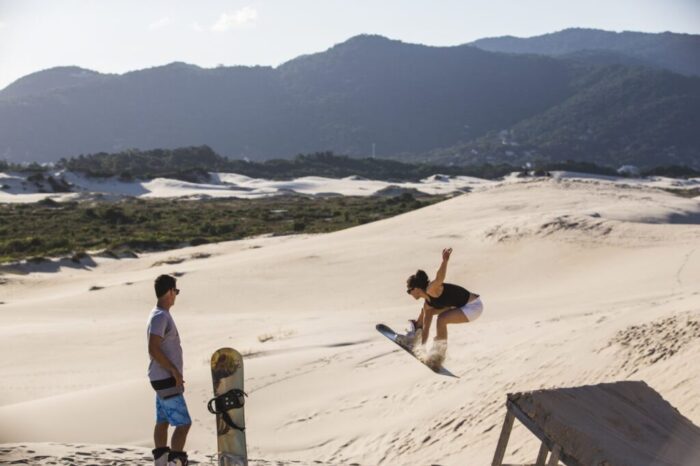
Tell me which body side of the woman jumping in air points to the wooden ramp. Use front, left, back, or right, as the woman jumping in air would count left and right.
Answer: left

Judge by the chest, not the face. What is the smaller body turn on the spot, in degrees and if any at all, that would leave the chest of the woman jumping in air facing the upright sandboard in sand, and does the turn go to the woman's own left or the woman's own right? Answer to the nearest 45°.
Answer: approximately 45° to the woman's own left

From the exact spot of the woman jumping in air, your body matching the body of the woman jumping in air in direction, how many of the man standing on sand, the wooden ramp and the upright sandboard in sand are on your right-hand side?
0

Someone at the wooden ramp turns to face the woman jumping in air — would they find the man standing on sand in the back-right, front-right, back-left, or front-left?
front-left

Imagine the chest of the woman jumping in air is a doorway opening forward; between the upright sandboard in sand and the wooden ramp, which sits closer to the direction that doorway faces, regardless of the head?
the upright sandboard in sand

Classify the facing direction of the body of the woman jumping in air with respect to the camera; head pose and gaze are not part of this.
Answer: to the viewer's left

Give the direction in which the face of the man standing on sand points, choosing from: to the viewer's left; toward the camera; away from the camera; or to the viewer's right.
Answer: to the viewer's right

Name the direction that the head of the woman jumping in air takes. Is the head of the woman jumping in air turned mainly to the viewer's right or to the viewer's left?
to the viewer's left

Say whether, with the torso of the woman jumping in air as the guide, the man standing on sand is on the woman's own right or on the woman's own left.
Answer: on the woman's own left

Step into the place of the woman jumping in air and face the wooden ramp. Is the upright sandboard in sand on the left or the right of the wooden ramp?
right

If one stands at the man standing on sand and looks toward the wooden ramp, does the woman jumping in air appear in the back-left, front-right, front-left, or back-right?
front-left
